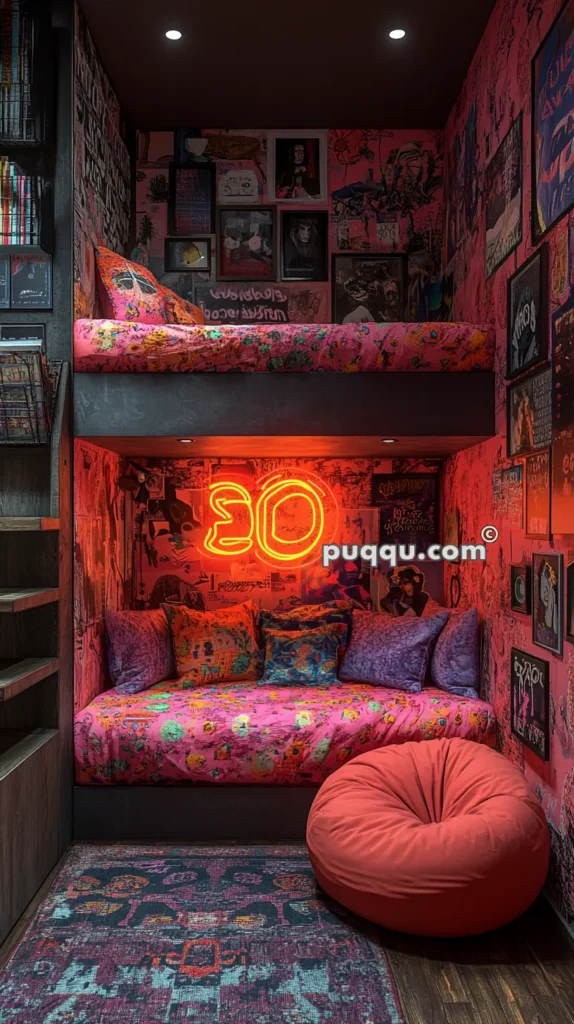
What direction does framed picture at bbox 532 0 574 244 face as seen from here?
to the viewer's left

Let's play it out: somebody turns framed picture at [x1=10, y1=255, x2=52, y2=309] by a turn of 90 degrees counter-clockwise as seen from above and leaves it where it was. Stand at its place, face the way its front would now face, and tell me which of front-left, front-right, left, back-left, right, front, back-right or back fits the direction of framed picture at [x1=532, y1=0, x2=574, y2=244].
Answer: front-right

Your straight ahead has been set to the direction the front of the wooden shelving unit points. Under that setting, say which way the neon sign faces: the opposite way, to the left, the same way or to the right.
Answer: to the right

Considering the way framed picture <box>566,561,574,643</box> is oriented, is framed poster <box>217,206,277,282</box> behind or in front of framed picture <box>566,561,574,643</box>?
in front

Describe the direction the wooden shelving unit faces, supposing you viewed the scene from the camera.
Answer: facing to the right of the viewer

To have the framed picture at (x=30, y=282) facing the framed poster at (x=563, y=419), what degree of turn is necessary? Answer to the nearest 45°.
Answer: approximately 45° to its left

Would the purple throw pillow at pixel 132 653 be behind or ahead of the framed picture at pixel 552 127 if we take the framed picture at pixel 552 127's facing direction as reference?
ahead
